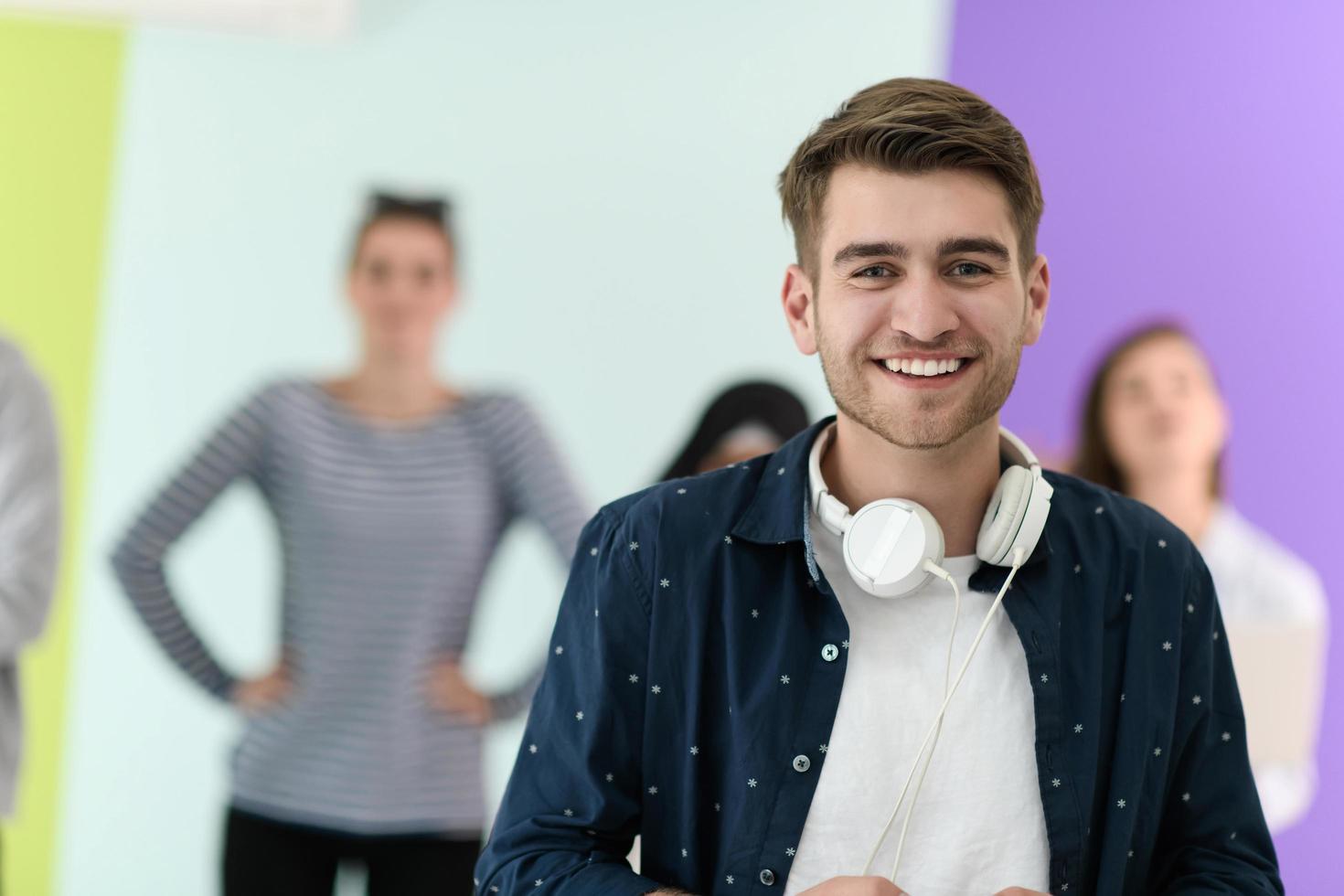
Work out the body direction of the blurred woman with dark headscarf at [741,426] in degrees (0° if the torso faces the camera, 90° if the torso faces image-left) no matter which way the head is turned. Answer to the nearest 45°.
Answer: approximately 0°

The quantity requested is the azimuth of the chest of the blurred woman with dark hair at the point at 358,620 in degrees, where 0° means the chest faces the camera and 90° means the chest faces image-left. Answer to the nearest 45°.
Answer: approximately 0°

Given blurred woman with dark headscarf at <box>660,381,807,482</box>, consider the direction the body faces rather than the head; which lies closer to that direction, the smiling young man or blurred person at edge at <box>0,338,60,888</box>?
the smiling young man

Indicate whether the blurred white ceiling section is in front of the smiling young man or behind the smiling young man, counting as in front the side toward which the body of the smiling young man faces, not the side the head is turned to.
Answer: behind

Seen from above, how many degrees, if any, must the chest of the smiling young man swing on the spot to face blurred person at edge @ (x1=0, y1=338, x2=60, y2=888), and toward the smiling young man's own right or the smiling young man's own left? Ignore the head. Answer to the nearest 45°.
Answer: approximately 135° to the smiling young man's own right

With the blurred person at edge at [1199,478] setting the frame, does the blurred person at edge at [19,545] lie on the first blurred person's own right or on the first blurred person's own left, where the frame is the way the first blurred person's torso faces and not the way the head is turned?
on the first blurred person's own right
